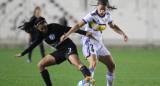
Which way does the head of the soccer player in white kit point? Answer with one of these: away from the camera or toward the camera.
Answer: toward the camera

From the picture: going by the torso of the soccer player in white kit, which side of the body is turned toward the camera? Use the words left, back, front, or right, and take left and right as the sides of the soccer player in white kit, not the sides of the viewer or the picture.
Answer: front
